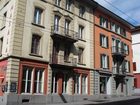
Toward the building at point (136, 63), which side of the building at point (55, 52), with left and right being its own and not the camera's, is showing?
left

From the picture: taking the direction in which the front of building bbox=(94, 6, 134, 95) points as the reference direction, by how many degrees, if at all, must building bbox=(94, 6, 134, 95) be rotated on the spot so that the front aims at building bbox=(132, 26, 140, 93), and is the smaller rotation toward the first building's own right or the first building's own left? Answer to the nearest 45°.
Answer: approximately 135° to the first building's own left

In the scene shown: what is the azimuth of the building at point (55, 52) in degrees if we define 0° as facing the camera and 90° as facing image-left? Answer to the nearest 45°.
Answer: approximately 315°

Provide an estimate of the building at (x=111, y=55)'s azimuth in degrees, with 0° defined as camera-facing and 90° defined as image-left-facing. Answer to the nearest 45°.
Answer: approximately 315°
